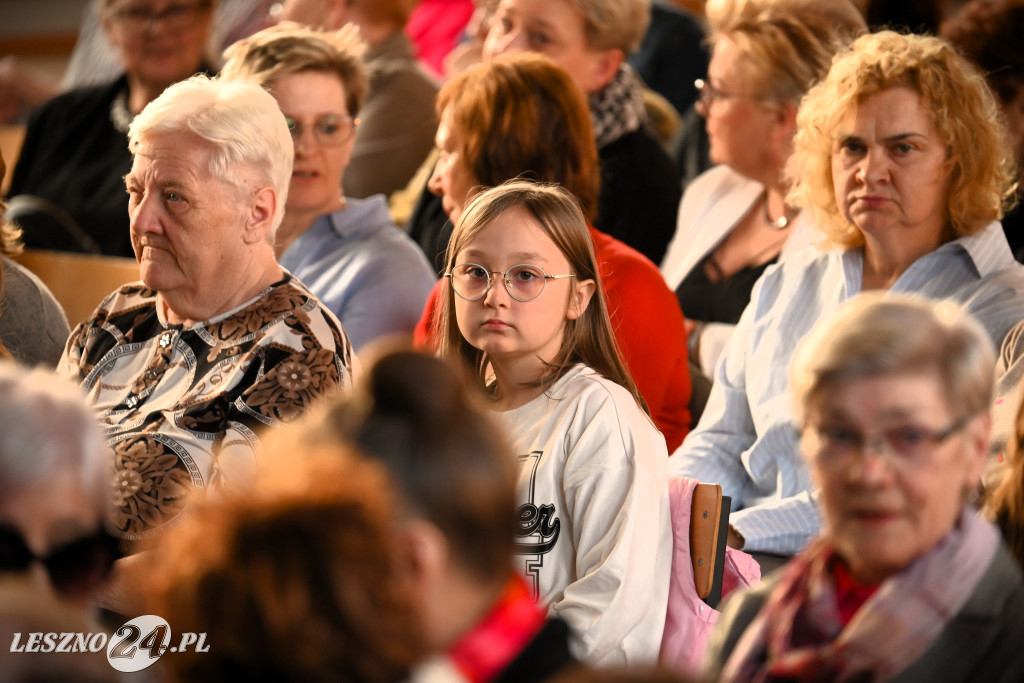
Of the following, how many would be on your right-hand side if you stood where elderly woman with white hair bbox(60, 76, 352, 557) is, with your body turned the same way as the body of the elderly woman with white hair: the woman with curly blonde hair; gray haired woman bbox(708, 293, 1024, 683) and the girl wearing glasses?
0

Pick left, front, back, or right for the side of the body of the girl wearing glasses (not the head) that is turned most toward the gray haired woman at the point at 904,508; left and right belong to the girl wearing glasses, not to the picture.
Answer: left

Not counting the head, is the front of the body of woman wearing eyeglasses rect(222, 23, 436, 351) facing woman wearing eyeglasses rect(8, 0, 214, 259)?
no

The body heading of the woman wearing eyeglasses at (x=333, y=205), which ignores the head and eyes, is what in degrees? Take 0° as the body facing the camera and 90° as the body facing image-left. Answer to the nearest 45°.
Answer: approximately 45°

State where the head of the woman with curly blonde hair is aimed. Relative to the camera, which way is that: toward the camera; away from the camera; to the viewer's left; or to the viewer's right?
toward the camera

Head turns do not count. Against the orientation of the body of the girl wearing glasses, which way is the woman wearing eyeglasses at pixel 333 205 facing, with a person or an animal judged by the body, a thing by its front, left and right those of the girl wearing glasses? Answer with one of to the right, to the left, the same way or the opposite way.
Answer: the same way

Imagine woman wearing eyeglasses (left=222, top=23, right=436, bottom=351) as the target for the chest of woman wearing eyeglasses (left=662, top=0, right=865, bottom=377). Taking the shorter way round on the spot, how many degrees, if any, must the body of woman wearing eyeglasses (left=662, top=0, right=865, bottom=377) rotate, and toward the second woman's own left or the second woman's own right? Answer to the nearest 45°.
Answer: approximately 45° to the second woman's own right

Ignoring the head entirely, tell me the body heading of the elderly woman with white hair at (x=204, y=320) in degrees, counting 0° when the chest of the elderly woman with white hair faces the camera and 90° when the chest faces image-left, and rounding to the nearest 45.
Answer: approximately 45°

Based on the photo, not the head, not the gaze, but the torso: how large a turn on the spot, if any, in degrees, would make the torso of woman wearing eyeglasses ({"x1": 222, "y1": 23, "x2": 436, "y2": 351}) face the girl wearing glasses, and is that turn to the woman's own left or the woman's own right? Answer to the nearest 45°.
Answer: approximately 45° to the woman's own left

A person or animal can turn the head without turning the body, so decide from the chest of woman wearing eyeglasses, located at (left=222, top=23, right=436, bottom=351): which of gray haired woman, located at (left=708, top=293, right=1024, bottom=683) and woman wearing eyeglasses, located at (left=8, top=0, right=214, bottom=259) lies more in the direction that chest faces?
the gray haired woman

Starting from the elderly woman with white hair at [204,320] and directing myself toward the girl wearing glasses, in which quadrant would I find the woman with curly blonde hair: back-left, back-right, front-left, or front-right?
front-left

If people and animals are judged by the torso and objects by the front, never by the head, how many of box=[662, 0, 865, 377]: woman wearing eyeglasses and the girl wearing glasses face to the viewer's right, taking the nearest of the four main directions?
0

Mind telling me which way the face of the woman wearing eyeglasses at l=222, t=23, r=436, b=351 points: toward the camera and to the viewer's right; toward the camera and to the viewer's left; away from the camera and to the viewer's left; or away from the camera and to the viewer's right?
toward the camera and to the viewer's left

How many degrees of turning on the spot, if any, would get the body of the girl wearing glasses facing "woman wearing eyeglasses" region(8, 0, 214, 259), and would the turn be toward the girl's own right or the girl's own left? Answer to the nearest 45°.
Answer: approximately 90° to the girl's own right

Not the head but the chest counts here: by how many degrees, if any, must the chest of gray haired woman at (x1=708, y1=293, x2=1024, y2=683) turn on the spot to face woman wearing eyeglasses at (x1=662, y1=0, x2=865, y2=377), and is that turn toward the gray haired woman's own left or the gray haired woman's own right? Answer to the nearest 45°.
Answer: approximately 135° to the gray haired woman's own right

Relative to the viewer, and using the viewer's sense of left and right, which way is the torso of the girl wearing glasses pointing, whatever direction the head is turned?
facing the viewer and to the left of the viewer

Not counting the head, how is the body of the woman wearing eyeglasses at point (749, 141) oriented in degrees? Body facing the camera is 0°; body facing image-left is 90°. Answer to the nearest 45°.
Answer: approximately 45°

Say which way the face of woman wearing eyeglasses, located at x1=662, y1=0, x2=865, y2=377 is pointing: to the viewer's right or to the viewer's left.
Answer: to the viewer's left

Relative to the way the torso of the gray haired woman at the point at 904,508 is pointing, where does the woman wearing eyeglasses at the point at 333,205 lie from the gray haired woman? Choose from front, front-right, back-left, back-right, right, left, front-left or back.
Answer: right
